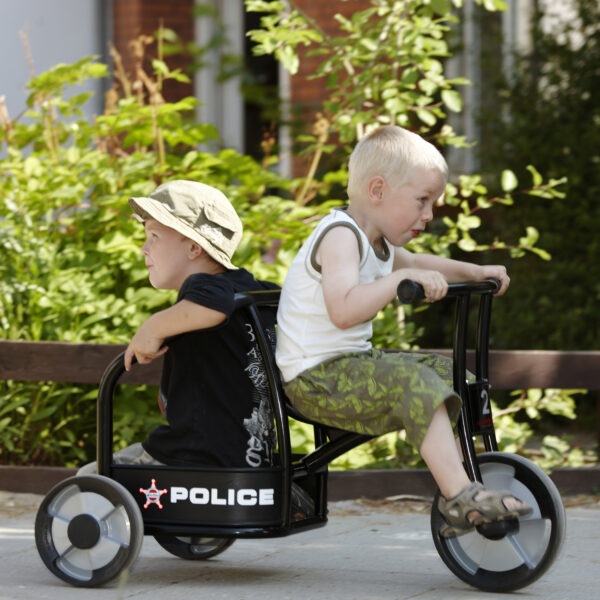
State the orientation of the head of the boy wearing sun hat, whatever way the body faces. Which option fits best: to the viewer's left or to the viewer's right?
to the viewer's left

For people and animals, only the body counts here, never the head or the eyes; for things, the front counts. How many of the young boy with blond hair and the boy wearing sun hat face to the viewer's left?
1

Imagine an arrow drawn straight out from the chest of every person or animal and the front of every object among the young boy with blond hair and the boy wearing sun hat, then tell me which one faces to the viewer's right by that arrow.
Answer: the young boy with blond hair

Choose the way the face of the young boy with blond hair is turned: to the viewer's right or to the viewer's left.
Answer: to the viewer's right

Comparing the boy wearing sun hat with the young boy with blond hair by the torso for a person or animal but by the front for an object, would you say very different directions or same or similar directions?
very different directions

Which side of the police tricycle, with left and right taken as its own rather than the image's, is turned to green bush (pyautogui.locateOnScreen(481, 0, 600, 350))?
left

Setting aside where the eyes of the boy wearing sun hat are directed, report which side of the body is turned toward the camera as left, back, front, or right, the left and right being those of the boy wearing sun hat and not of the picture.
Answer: left

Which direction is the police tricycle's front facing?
to the viewer's right

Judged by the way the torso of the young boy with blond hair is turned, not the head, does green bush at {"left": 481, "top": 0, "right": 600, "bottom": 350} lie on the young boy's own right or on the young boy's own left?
on the young boy's own left

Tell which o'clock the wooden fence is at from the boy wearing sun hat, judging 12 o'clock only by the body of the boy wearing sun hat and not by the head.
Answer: The wooden fence is roughly at 4 o'clock from the boy wearing sun hat.

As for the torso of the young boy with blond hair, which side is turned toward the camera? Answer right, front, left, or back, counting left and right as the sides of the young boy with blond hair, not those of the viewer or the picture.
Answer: right

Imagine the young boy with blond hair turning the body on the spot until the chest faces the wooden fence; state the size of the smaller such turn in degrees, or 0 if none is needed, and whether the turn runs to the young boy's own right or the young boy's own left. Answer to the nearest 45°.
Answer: approximately 90° to the young boy's own left
